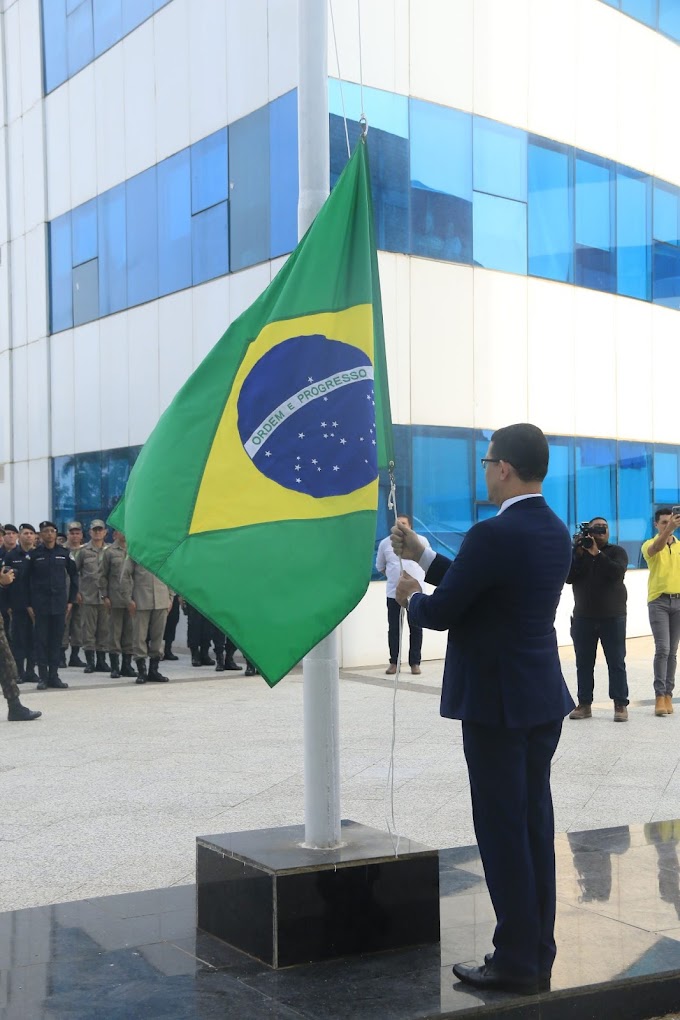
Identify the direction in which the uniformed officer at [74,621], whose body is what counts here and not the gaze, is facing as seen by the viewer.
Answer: toward the camera

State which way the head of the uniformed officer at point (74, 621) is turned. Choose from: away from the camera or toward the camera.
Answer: toward the camera

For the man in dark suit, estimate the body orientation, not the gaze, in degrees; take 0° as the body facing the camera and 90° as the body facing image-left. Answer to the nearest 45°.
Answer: approximately 135°

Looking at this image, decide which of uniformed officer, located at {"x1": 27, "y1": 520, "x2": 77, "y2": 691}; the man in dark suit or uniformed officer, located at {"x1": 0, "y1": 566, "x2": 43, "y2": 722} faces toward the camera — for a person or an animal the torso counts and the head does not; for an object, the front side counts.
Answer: uniformed officer, located at {"x1": 27, "y1": 520, "x2": 77, "y2": 691}

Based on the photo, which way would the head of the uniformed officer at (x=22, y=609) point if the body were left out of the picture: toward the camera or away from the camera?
toward the camera

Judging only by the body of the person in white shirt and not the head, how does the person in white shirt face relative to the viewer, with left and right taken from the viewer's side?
facing the viewer

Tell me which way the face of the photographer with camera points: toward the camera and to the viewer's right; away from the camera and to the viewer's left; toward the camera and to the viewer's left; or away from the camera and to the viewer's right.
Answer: toward the camera and to the viewer's left

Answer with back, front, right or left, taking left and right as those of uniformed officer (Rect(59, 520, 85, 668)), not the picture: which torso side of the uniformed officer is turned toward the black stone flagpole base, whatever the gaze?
front

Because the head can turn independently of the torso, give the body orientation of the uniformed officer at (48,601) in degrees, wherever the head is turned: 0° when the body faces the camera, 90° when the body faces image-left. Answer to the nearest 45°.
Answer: approximately 0°

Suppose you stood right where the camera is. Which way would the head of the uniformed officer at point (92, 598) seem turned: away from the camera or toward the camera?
toward the camera

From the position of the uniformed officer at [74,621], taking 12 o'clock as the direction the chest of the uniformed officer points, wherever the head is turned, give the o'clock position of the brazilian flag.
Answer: The brazilian flag is roughly at 12 o'clock from the uniformed officer.
